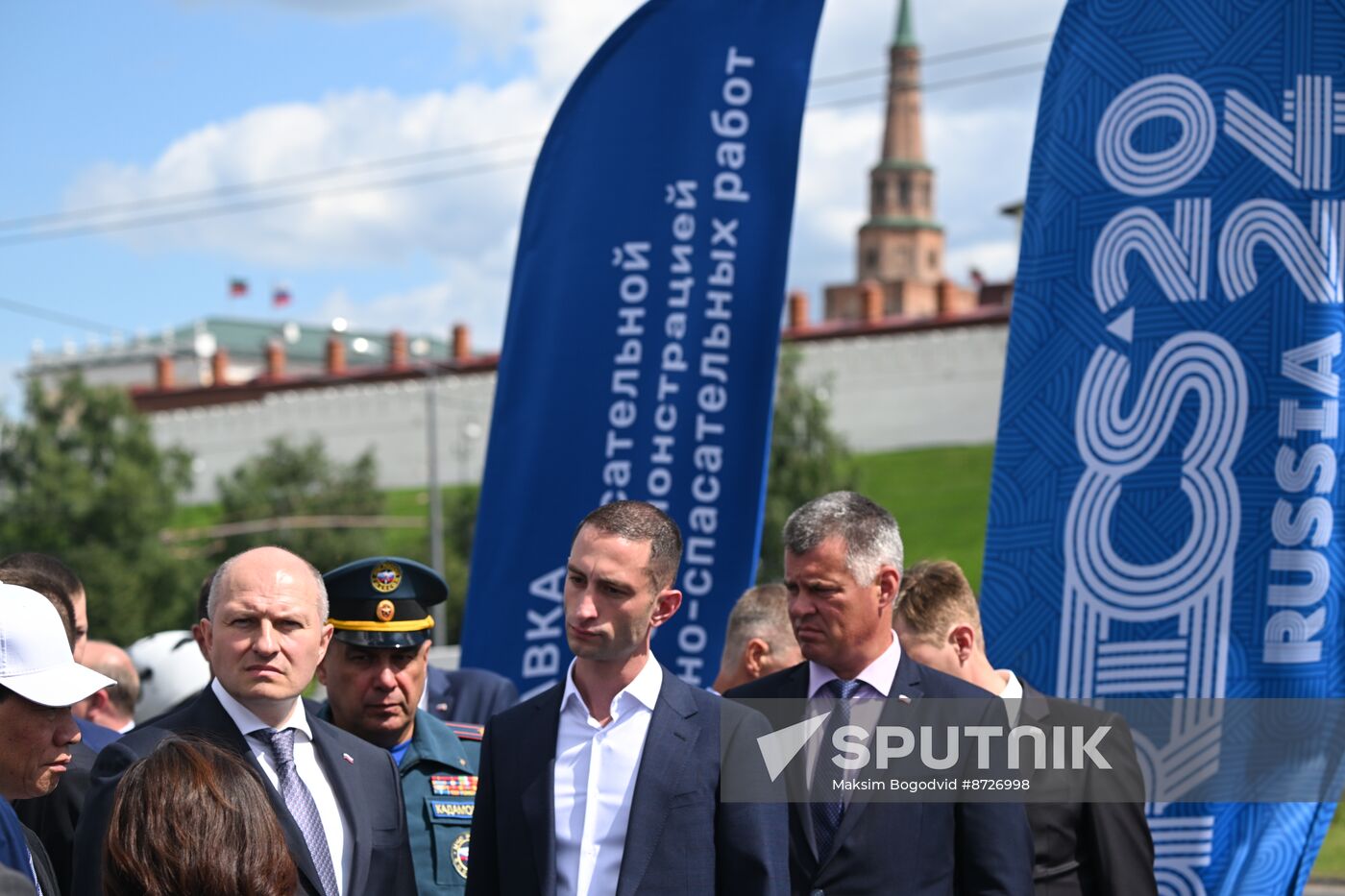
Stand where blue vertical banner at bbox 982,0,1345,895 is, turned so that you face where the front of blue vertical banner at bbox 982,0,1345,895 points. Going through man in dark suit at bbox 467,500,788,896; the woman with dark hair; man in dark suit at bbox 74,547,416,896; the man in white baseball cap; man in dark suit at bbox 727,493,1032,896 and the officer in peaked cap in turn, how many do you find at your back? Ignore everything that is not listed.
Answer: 0

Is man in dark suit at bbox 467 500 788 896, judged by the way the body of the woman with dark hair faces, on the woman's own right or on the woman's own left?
on the woman's own right

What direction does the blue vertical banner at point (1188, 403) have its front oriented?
toward the camera

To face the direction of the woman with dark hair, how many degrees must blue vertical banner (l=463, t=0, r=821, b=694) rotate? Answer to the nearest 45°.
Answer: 0° — it already faces them

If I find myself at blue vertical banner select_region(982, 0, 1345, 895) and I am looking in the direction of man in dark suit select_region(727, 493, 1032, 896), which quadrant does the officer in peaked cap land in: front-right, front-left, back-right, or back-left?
front-right

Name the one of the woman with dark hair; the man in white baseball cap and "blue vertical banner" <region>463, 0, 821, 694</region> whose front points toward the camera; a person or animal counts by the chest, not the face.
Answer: the blue vertical banner

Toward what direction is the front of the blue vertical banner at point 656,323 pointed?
toward the camera

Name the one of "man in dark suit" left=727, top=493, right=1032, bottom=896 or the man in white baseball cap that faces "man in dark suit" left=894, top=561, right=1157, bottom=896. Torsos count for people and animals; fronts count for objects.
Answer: the man in white baseball cap

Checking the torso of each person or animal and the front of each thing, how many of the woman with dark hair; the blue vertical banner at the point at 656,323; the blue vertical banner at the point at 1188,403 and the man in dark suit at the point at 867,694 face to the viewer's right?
0

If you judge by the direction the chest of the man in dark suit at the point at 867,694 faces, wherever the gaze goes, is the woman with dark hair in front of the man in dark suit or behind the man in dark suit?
in front

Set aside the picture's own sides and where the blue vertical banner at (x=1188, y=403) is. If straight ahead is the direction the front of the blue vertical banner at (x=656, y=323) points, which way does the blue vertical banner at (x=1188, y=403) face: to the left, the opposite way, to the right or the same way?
the same way

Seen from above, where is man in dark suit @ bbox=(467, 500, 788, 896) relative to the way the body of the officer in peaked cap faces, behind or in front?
in front

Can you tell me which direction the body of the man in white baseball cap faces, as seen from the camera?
to the viewer's right

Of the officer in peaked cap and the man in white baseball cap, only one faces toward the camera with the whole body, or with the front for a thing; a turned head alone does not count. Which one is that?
the officer in peaked cap

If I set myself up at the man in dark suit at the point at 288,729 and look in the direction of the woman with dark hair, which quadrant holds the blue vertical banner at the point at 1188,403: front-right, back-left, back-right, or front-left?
back-left

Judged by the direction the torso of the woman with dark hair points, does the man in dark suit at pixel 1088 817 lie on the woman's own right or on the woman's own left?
on the woman's own right

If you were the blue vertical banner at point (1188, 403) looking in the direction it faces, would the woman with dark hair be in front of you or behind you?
in front

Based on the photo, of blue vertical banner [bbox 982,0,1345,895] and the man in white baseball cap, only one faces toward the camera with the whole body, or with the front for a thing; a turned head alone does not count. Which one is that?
the blue vertical banner

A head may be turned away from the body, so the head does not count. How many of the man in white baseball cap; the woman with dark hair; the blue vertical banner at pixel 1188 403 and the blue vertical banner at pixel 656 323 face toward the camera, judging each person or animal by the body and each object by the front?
2

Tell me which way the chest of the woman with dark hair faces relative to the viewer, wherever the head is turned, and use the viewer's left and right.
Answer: facing away from the viewer
